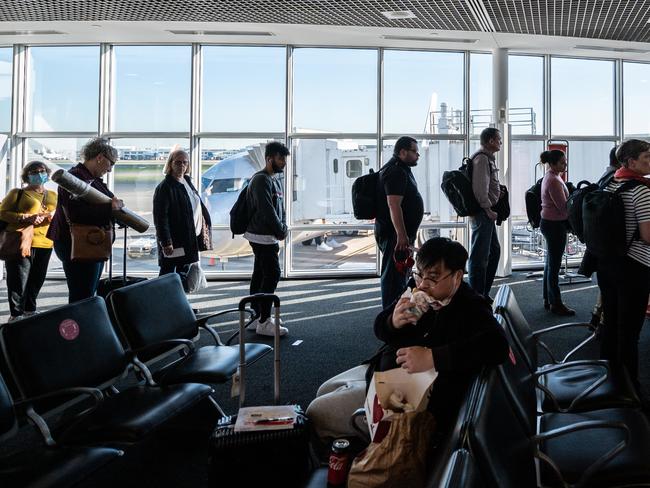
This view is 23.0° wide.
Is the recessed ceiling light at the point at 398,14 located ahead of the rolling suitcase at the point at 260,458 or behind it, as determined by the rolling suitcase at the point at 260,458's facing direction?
behind

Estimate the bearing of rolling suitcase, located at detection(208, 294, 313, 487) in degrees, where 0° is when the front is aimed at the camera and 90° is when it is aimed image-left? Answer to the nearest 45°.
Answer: approximately 0°
